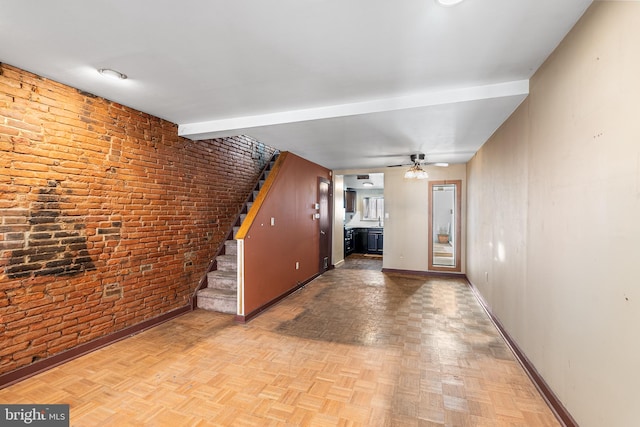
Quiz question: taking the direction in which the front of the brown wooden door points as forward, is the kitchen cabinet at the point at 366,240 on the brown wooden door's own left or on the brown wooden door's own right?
on the brown wooden door's own left

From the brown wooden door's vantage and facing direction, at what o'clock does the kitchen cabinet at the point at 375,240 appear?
The kitchen cabinet is roughly at 10 o'clock from the brown wooden door.

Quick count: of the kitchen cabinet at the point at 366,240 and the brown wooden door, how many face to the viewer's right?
1

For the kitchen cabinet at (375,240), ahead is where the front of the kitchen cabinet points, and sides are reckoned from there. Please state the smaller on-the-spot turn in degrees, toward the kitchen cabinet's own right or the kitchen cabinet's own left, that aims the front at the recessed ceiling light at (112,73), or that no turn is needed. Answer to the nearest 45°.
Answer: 0° — it already faces it

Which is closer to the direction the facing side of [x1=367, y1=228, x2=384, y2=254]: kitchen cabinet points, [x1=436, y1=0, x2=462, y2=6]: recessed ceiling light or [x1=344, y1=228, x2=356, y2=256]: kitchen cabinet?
the recessed ceiling light

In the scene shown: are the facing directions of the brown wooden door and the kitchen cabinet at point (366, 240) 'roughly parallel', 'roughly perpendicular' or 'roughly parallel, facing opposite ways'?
roughly perpendicular

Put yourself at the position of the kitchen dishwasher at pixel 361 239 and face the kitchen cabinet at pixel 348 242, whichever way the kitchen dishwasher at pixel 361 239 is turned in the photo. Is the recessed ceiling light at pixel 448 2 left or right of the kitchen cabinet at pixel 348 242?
left

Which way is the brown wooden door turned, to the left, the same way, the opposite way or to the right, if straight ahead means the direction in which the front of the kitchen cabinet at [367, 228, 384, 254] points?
to the left

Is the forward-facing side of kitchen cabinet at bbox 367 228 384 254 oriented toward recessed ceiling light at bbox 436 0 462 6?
yes

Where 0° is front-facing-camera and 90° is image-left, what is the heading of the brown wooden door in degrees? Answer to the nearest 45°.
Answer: approximately 270°

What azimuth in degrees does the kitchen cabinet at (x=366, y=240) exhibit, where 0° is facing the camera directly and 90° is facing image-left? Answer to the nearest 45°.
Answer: approximately 0°
